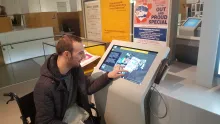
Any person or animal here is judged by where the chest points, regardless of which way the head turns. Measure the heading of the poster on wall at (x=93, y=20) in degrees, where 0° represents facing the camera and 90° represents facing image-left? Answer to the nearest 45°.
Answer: approximately 0°

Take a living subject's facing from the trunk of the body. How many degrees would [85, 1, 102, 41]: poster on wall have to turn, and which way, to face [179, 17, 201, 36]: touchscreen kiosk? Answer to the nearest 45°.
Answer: approximately 90° to its left

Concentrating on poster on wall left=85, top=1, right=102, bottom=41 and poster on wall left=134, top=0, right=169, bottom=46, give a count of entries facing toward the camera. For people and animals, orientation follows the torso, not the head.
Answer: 2

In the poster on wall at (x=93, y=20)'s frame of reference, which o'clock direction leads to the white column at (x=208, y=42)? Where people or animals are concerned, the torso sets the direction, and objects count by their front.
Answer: The white column is roughly at 11 o'clock from the poster on wall.

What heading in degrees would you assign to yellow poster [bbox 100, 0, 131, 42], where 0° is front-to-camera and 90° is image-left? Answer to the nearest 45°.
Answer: approximately 0°
